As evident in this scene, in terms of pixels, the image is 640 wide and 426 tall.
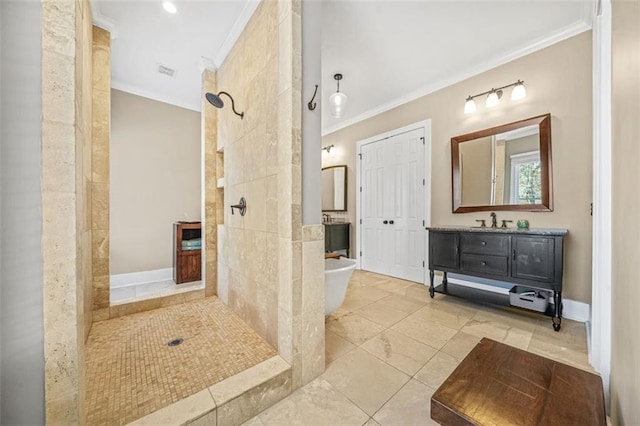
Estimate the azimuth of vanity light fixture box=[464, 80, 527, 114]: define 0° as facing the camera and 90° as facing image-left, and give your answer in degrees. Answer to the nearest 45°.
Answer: approximately 45°

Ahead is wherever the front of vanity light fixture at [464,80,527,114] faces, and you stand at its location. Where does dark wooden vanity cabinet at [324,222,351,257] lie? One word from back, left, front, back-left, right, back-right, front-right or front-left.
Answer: front-right

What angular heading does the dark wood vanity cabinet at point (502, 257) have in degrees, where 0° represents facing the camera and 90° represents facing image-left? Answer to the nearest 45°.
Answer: approximately 45°

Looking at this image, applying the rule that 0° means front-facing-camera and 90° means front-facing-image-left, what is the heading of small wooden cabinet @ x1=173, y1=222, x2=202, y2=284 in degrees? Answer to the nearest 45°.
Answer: approximately 315°

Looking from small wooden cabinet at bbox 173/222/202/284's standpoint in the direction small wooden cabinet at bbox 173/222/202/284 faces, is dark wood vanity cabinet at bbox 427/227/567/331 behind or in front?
in front

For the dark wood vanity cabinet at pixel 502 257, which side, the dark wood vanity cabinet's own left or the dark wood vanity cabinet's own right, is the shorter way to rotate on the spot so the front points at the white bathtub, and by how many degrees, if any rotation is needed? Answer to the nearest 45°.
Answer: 0° — it already faces it

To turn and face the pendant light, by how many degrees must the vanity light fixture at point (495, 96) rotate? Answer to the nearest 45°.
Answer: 0° — it already faces it
